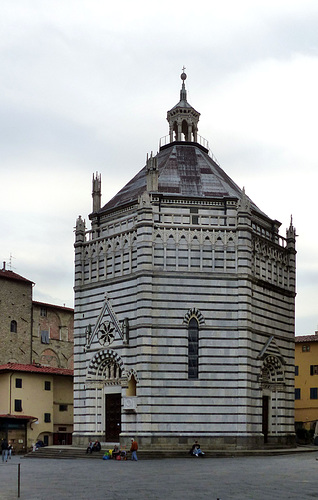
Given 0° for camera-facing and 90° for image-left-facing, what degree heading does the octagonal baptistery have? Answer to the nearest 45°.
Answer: approximately 45°

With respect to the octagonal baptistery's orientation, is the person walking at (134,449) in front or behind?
in front
